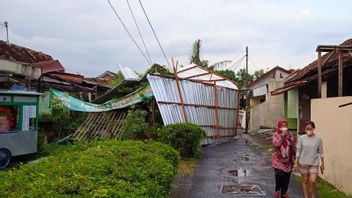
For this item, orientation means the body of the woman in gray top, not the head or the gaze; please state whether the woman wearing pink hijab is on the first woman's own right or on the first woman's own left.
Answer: on the first woman's own right

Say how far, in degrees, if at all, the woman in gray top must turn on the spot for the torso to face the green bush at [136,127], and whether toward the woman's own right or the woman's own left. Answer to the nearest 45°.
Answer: approximately 135° to the woman's own right

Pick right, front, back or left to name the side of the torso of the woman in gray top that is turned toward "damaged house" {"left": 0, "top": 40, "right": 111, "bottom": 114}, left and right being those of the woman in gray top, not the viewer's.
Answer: right

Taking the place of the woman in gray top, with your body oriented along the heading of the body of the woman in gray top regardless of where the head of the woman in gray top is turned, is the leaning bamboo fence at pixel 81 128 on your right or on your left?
on your right

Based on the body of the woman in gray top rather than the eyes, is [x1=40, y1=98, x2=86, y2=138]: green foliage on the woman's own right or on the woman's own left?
on the woman's own right

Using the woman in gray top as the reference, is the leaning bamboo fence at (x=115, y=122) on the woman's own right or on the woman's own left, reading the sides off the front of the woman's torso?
on the woman's own right

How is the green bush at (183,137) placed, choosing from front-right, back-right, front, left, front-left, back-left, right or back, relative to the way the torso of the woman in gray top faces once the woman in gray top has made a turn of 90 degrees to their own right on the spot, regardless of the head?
front-right

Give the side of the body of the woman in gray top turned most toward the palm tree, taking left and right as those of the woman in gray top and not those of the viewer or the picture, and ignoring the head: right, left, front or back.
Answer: back

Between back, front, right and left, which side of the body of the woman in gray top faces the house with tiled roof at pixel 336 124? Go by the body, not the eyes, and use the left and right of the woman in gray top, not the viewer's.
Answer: back

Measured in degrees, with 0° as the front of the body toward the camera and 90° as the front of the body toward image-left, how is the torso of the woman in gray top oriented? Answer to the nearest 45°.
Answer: approximately 0°
